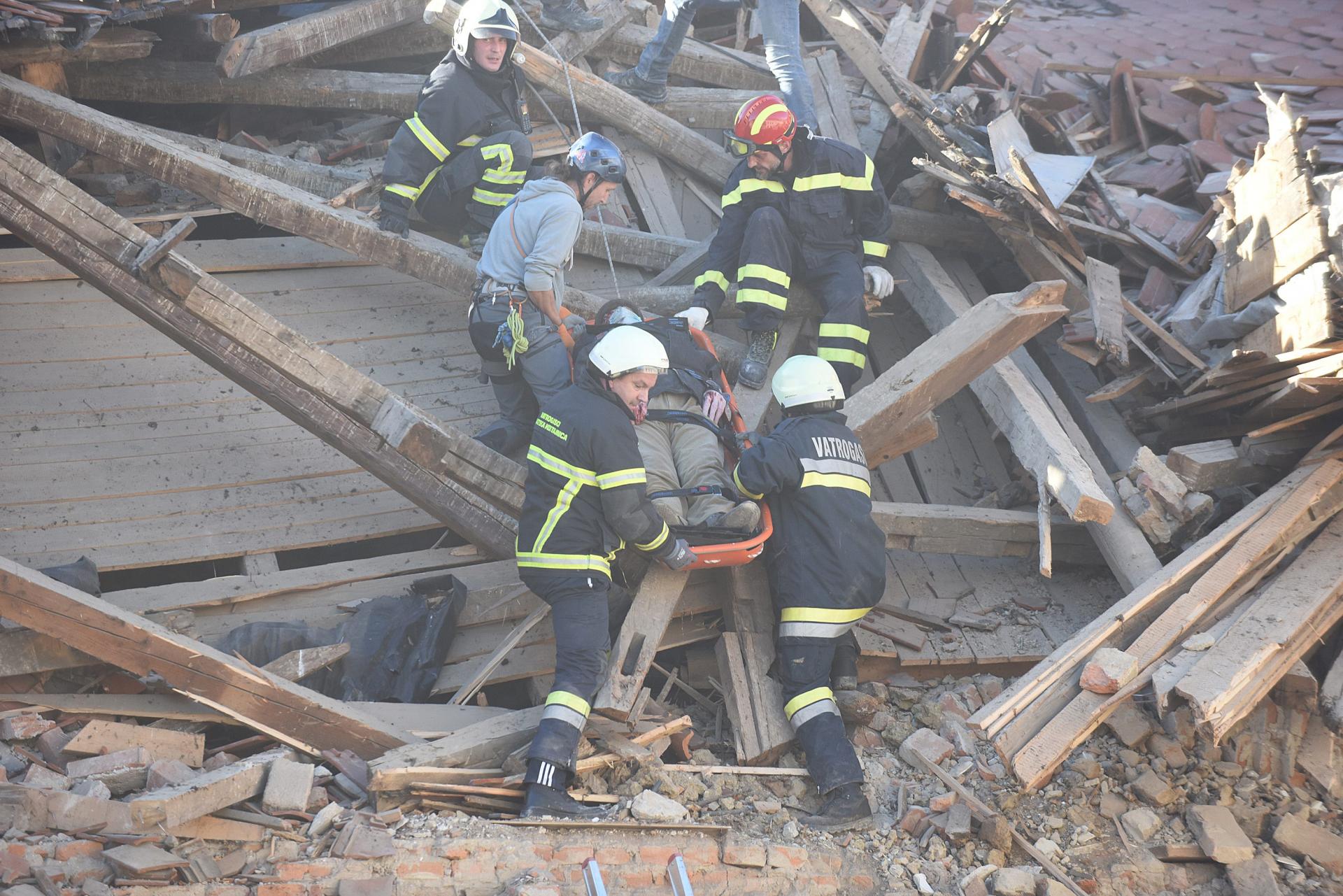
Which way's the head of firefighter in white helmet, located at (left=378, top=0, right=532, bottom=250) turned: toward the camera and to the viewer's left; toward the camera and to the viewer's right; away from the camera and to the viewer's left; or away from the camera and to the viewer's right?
toward the camera and to the viewer's right

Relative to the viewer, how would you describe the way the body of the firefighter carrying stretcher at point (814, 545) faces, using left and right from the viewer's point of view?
facing away from the viewer and to the left of the viewer

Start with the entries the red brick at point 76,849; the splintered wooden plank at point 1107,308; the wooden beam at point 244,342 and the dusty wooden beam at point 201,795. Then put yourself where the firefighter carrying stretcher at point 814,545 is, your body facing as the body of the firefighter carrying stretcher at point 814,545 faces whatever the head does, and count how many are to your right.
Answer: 1

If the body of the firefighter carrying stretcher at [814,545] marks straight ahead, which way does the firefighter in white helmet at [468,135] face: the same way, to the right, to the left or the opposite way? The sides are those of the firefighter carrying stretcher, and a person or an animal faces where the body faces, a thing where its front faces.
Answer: the opposite way

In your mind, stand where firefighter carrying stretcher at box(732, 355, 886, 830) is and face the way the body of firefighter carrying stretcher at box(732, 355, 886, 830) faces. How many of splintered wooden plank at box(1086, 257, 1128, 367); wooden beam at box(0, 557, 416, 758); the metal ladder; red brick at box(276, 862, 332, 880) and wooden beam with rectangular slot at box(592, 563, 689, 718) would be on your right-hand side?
1

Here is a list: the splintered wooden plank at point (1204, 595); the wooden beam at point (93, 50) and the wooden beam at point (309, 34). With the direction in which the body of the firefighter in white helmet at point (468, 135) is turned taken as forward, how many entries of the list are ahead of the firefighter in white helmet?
1

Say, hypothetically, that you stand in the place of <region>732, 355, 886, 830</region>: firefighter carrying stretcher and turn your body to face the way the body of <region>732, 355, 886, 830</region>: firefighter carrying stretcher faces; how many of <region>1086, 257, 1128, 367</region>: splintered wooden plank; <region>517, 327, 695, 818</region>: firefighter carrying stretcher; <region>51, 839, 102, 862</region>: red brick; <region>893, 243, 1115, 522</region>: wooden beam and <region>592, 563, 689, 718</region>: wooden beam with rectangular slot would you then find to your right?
2

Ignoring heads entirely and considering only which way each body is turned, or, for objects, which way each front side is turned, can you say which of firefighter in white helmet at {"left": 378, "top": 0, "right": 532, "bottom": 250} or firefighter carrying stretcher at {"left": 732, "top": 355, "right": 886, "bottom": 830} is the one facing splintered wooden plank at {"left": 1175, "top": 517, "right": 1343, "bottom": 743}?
the firefighter in white helmet

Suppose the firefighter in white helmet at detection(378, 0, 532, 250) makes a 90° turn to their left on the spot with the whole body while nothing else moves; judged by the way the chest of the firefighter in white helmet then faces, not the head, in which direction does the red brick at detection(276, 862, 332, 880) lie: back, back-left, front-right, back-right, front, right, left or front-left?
back-right

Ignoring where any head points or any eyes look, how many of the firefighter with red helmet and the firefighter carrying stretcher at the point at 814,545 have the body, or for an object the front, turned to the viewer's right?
0

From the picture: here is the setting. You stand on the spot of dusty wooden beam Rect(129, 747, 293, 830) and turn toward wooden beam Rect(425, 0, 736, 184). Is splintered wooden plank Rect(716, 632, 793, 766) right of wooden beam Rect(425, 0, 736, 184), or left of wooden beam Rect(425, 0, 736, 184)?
right

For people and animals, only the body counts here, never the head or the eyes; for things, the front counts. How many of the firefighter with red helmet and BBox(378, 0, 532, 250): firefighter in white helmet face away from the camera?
0

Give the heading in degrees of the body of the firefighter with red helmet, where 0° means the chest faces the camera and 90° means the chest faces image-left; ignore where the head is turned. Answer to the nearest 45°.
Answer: approximately 45°

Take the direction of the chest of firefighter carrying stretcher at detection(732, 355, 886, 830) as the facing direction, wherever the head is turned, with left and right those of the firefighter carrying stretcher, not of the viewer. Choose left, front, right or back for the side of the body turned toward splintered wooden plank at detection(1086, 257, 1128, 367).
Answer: right

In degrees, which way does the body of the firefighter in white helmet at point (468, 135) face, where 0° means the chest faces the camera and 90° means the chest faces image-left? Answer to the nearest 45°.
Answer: approximately 315°

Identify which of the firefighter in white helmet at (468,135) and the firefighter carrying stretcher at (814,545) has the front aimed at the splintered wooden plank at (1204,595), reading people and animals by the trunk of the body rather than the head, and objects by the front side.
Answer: the firefighter in white helmet

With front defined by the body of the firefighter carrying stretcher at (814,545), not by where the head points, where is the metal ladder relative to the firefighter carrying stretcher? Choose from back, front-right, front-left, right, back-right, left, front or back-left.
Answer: back-left

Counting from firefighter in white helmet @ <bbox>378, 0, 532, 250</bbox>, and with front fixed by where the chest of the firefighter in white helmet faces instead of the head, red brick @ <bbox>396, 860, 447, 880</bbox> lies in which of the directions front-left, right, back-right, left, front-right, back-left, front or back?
front-right
